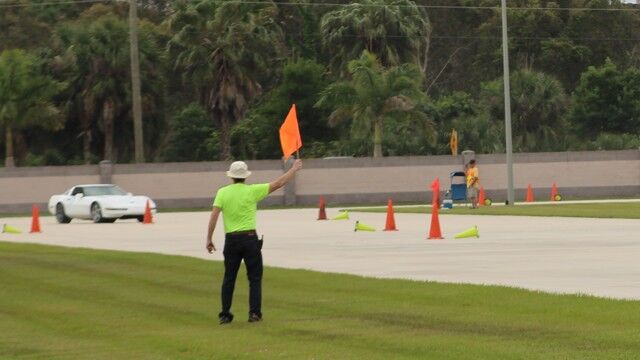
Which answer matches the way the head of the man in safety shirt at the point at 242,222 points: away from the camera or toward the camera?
away from the camera

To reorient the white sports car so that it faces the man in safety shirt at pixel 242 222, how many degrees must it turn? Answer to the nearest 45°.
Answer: approximately 45° to its right

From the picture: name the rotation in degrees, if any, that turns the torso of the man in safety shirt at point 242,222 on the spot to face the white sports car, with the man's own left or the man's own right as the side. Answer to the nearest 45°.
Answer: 0° — they already face it

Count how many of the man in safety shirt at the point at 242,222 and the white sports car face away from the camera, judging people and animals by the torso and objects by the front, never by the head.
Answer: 1

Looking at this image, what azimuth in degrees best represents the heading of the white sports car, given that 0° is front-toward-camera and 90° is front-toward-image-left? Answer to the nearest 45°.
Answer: approximately 315°

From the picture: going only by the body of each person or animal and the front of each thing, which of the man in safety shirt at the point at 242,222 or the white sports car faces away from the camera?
the man in safety shirt

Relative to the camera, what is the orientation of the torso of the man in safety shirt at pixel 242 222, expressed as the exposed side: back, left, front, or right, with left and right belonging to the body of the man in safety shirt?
back
